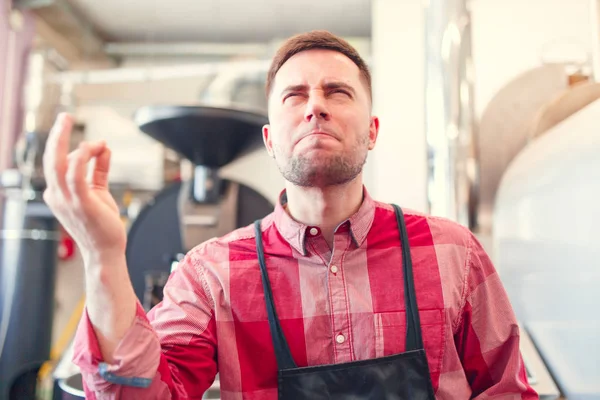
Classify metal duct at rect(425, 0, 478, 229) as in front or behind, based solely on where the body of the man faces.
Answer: behind

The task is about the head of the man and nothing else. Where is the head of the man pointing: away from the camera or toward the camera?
toward the camera

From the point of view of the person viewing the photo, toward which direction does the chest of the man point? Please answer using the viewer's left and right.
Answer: facing the viewer

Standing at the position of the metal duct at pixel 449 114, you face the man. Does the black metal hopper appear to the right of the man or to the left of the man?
right
